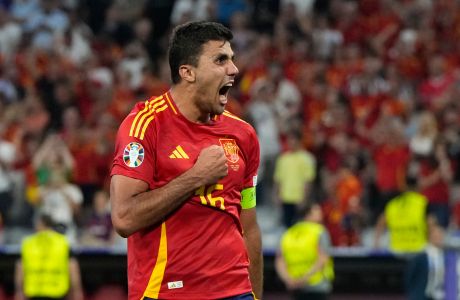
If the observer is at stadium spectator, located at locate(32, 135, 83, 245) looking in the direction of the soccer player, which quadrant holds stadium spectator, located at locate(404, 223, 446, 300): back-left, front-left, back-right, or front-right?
front-left

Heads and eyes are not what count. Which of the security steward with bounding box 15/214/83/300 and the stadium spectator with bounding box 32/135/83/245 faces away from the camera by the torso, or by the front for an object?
the security steward

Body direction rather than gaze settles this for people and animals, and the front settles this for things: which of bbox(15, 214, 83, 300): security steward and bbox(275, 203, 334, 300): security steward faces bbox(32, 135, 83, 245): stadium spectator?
bbox(15, 214, 83, 300): security steward

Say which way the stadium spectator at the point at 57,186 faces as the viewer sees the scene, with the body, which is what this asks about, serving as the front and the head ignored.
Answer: toward the camera

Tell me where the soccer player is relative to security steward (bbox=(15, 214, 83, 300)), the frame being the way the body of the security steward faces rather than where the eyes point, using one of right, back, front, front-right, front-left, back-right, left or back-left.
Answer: back

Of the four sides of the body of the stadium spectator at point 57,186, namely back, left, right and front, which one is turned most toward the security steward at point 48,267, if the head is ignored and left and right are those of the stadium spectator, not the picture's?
front

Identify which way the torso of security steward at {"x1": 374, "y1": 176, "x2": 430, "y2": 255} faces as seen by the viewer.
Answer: away from the camera

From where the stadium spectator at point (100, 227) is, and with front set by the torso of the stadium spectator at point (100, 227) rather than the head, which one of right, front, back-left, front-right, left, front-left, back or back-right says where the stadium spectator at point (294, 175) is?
left

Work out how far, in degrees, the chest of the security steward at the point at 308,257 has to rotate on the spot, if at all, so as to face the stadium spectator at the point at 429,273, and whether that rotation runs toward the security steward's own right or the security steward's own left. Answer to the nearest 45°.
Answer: approximately 45° to the security steward's own right

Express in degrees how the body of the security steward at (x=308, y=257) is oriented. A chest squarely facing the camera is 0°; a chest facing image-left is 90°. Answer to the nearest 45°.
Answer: approximately 225°

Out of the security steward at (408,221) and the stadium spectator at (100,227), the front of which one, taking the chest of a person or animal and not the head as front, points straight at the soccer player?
the stadium spectator

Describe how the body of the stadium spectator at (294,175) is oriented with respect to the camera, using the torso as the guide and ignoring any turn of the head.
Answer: toward the camera

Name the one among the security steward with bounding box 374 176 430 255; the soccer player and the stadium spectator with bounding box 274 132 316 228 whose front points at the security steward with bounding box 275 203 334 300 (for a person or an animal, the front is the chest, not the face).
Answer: the stadium spectator

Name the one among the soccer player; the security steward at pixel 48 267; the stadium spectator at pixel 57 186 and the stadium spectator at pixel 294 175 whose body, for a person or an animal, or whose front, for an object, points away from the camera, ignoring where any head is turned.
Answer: the security steward

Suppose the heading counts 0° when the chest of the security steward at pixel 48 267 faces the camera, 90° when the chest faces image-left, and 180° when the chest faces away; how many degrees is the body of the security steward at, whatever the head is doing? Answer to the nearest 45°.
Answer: approximately 180°

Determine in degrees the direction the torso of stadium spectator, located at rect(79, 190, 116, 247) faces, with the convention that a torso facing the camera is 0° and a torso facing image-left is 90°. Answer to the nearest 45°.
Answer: approximately 0°

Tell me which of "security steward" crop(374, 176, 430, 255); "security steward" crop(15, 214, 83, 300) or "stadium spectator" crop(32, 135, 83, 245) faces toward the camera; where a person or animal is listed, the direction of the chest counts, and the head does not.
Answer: the stadium spectator

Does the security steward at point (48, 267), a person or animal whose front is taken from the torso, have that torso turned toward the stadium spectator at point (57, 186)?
yes
